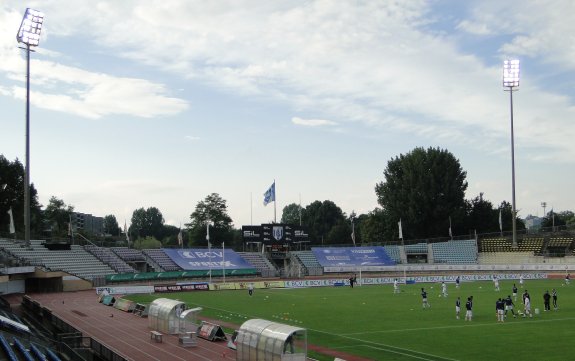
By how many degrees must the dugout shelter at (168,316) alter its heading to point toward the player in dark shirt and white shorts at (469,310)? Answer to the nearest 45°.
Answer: approximately 45° to its right

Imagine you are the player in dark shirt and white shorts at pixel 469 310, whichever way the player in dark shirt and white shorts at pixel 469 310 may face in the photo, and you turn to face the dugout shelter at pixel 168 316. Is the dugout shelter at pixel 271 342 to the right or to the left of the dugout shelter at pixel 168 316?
left

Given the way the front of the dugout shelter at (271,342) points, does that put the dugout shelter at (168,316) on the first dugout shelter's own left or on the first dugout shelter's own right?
on the first dugout shelter's own left

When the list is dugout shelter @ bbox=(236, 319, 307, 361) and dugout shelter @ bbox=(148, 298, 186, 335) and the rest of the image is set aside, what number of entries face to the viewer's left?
0

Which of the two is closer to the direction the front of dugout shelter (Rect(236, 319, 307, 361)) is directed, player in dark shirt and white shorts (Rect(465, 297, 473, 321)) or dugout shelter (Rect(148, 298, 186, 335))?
the player in dark shirt and white shorts

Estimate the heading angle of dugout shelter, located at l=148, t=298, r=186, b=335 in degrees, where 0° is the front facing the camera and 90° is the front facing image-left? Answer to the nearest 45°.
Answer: approximately 225°

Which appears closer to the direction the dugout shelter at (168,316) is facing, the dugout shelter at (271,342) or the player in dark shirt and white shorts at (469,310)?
the player in dark shirt and white shorts

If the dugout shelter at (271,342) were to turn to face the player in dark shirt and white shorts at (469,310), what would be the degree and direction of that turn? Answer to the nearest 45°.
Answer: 0° — it already faces them

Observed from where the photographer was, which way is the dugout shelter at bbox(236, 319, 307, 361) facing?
facing away from the viewer and to the right of the viewer
